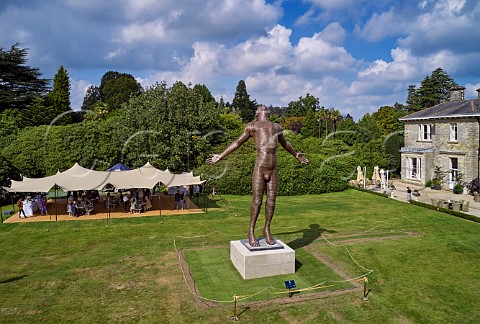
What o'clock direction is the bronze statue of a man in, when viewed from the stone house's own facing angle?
The bronze statue of a man is roughly at 11 o'clock from the stone house.

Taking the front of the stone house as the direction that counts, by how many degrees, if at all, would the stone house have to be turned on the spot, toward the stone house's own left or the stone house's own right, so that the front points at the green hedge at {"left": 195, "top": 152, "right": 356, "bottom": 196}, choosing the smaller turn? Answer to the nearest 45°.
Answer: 0° — it already faces it

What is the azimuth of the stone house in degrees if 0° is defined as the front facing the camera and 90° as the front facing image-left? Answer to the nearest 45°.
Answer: approximately 45°

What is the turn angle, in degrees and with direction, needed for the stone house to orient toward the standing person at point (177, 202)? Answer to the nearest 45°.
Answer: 0° — it already faces them
